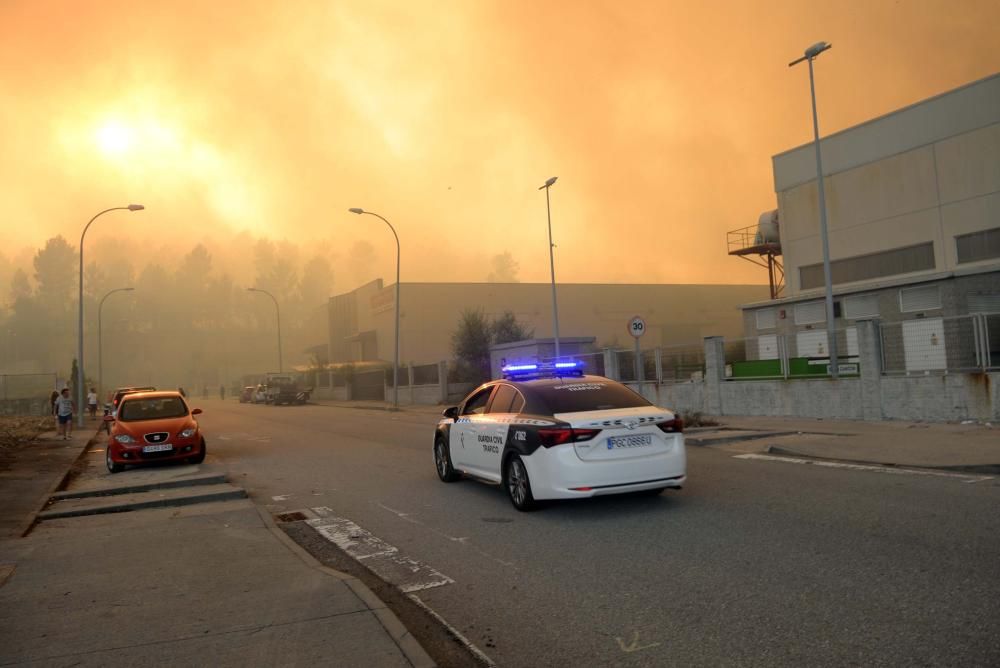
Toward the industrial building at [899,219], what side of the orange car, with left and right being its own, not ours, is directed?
left

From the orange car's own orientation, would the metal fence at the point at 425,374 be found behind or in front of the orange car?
behind

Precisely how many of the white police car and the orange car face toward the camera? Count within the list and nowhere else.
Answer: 1

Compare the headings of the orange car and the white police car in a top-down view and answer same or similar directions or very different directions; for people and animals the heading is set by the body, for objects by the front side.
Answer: very different directions

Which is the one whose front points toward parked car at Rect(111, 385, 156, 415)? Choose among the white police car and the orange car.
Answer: the white police car

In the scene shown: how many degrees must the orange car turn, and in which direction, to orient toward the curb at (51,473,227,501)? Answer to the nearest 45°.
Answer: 0° — it already faces it

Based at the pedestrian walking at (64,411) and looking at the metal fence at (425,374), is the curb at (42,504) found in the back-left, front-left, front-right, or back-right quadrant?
back-right

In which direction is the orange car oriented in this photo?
toward the camera

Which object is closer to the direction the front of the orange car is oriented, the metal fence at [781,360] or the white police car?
the white police car

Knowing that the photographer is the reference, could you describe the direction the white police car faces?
facing away from the viewer and to the left of the viewer

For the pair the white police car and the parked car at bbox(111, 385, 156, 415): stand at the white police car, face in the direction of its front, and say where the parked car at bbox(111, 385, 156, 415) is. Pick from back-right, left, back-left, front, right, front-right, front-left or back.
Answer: front

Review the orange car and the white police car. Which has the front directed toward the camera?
the orange car

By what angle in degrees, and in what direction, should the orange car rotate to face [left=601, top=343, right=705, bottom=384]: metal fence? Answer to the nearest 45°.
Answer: approximately 90° to its left

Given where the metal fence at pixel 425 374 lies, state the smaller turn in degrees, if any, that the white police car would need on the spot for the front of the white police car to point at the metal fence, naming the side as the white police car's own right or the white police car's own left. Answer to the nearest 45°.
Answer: approximately 45° to the white police car's own right

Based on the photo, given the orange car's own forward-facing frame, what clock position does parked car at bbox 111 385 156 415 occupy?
The parked car is roughly at 6 o'clock from the orange car.

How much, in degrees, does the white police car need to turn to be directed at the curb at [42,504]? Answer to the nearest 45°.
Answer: approximately 45° to its left

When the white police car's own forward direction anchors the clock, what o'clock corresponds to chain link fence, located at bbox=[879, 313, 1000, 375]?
The chain link fence is roughly at 3 o'clock from the white police car.
